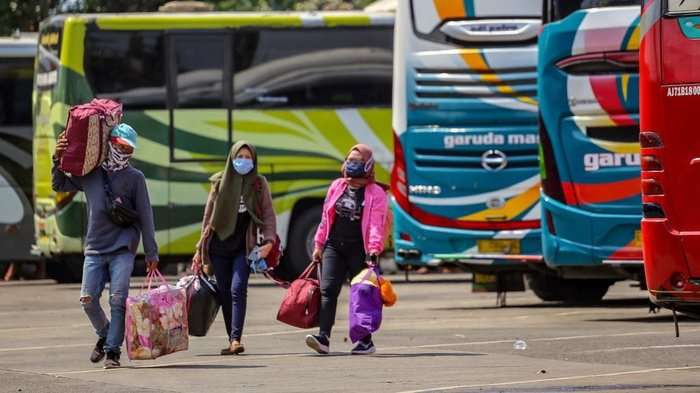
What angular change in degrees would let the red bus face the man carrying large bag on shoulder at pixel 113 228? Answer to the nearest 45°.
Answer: approximately 90° to its left

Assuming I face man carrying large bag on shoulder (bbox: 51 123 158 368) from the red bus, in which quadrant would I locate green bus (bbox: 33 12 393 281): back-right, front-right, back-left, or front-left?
front-right

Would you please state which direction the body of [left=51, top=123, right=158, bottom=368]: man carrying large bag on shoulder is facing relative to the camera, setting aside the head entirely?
toward the camera

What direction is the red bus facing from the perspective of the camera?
away from the camera

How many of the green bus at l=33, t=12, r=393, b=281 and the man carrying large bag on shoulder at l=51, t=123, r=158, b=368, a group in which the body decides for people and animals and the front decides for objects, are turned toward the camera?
1

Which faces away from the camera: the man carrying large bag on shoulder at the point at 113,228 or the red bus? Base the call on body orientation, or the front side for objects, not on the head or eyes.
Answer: the red bus

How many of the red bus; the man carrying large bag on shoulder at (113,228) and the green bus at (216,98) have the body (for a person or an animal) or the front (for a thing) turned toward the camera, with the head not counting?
1

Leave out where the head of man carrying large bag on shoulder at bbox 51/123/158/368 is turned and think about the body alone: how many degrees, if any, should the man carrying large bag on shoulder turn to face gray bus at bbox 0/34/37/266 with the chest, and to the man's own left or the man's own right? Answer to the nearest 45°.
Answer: approximately 180°

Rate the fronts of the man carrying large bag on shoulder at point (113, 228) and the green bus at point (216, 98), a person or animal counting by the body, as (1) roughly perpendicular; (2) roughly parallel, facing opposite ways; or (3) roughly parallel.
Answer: roughly perpendicular

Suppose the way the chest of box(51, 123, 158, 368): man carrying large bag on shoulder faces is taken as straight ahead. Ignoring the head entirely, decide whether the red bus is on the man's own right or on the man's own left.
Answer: on the man's own left
